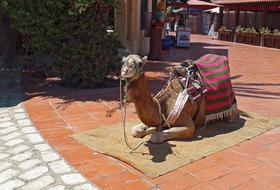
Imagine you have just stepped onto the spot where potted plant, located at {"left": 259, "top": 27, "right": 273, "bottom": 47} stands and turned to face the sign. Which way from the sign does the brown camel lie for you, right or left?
left

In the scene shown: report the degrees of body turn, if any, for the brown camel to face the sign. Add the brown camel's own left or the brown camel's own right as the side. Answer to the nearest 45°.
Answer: approximately 135° to the brown camel's own right

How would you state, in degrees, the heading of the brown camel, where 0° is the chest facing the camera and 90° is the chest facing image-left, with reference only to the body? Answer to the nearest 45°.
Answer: approximately 45°

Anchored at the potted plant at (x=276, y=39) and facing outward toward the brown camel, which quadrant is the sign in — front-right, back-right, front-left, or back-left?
front-right

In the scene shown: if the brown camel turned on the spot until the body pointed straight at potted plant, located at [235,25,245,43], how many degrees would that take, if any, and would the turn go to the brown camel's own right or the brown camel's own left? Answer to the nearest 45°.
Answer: approximately 135° to the brown camel's own right

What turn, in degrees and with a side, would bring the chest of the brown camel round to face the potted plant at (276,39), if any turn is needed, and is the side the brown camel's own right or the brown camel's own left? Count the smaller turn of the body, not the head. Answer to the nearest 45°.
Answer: approximately 135° to the brown camel's own right

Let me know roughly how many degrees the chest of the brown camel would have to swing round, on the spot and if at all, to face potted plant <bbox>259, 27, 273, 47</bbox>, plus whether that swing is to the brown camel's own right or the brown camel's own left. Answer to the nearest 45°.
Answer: approximately 135° to the brown camel's own right

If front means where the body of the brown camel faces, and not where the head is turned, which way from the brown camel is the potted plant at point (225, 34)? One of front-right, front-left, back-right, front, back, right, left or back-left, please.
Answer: back-right
